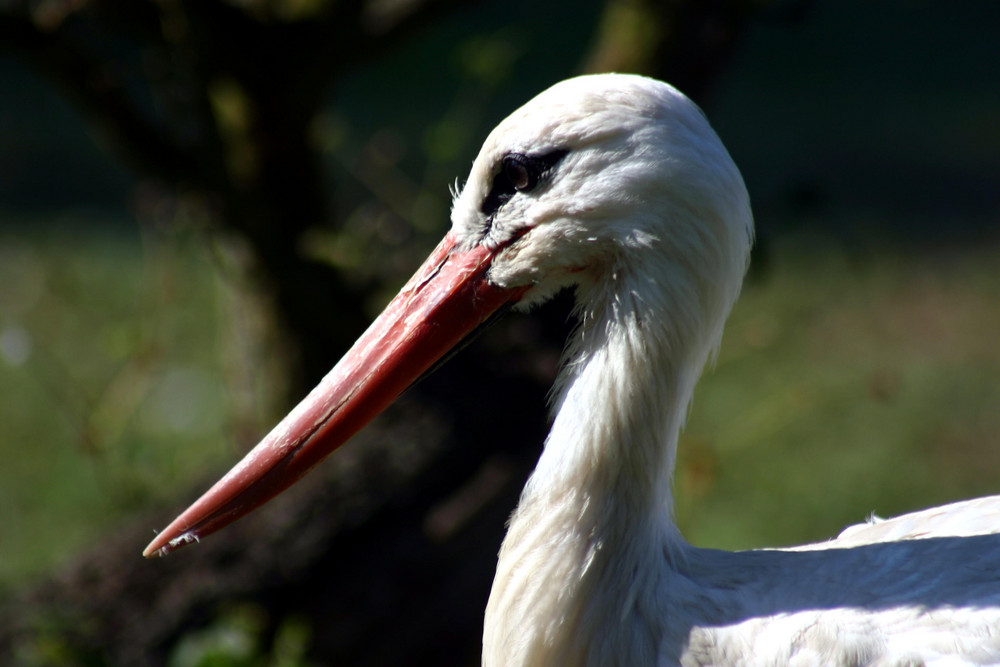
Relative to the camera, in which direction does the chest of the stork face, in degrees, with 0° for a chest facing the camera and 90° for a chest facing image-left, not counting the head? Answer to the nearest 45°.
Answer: approximately 90°
